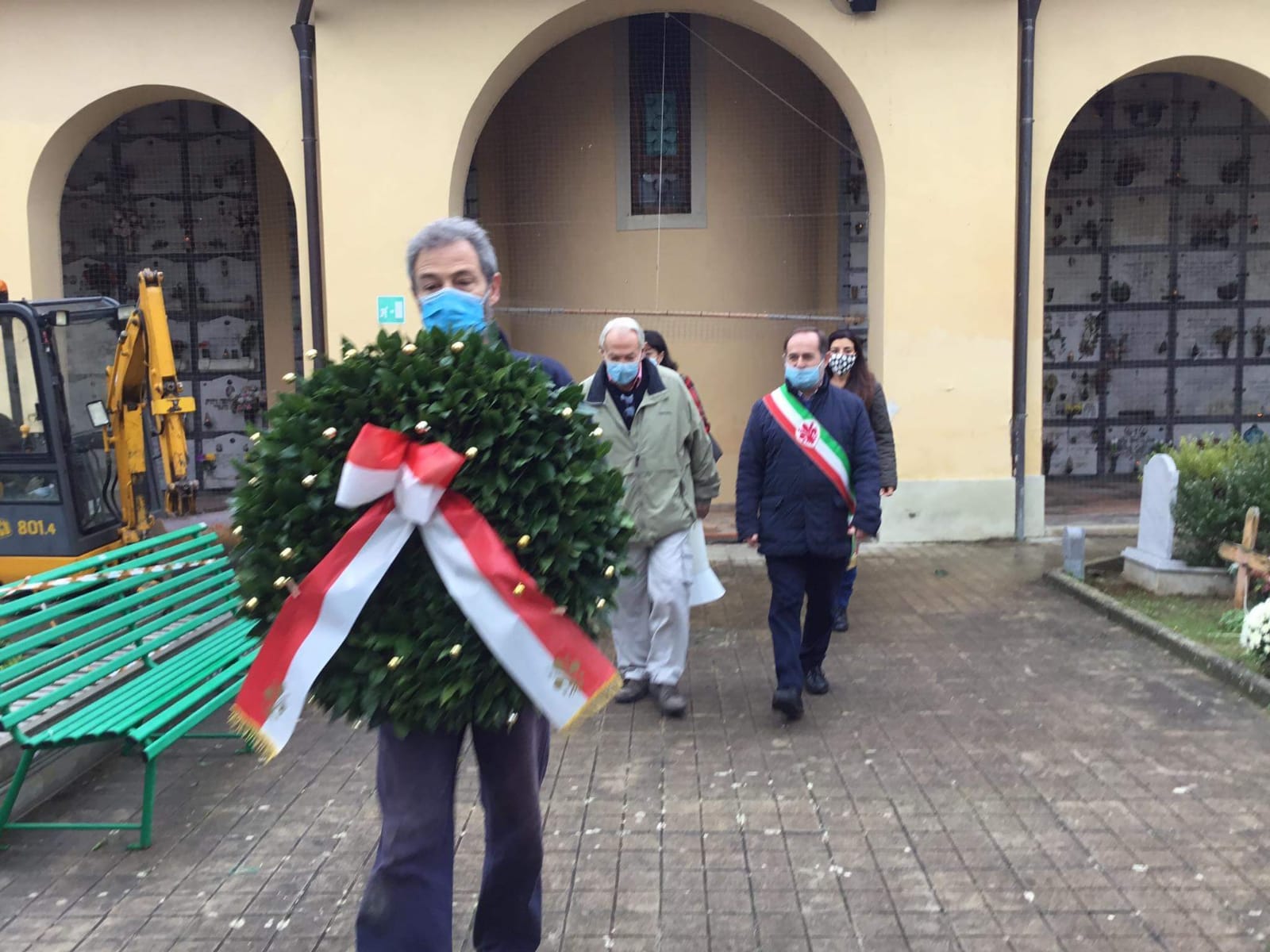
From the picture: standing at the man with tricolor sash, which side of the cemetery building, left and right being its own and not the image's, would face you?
front

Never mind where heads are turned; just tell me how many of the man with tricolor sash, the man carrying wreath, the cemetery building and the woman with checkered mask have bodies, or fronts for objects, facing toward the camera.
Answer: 4

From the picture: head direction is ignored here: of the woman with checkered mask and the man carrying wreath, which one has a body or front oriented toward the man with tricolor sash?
the woman with checkered mask

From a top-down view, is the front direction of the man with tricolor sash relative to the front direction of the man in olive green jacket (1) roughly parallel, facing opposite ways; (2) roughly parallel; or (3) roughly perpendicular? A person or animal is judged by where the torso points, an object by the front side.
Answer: roughly parallel

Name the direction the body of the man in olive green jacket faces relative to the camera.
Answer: toward the camera

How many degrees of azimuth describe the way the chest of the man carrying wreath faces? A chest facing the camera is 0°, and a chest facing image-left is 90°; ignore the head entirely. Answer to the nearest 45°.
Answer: approximately 0°

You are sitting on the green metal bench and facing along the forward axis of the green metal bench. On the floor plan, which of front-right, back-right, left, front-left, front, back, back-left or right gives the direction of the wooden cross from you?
front-left

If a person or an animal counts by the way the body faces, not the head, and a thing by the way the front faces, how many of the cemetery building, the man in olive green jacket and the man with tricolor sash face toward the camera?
3

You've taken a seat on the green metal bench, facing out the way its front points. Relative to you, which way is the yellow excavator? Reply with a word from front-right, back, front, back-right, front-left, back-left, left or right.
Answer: back-left

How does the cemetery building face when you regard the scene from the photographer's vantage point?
facing the viewer

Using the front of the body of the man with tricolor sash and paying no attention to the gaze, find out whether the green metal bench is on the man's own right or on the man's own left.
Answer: on the man's own right

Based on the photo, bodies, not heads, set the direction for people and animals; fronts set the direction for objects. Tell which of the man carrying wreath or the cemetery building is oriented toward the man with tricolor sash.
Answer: the cemetery building

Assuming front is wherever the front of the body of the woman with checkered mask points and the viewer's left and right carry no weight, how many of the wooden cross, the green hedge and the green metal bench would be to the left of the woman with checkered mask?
2
